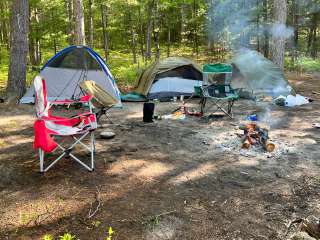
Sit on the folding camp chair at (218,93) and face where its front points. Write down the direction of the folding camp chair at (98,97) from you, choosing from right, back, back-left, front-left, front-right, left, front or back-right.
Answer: front-right

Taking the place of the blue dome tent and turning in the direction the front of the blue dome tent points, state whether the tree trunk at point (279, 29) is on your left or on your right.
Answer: on your left

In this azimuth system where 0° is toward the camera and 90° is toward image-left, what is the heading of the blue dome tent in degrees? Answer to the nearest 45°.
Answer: approximately 0°

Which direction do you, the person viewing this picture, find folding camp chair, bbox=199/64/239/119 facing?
facing the viewer

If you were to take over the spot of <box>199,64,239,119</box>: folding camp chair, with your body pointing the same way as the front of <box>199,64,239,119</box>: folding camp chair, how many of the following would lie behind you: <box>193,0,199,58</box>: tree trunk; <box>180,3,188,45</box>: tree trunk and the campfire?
2

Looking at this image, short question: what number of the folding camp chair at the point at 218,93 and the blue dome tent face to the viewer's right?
0

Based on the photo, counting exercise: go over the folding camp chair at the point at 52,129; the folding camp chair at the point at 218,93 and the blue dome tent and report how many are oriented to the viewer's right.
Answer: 1

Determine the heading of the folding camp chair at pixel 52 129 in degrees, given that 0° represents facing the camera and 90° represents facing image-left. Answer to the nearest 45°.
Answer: approximately 270°

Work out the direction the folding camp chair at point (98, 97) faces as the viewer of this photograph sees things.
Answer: facing the viewer and to the right of the viewer

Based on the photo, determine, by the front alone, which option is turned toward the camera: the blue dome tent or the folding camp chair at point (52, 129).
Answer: the blue dome tent
